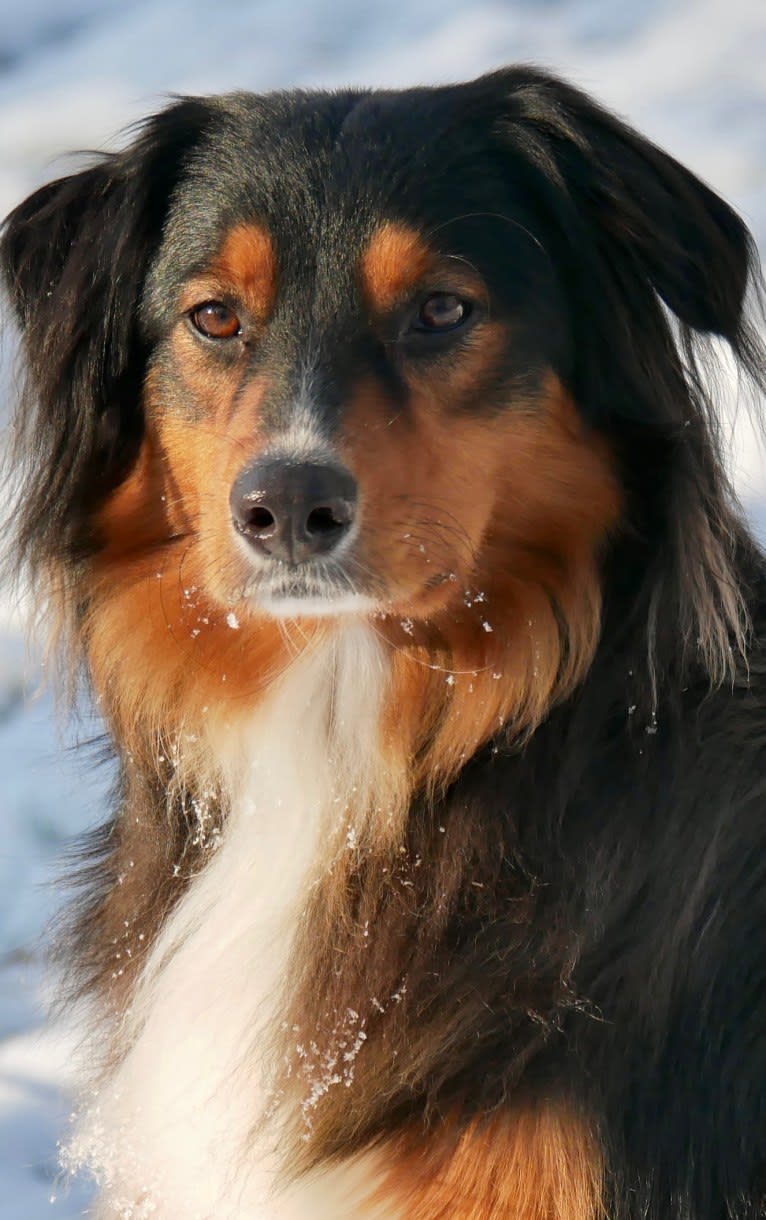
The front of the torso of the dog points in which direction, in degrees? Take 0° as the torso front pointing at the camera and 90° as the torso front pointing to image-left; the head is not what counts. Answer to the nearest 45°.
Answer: approximately 45°
